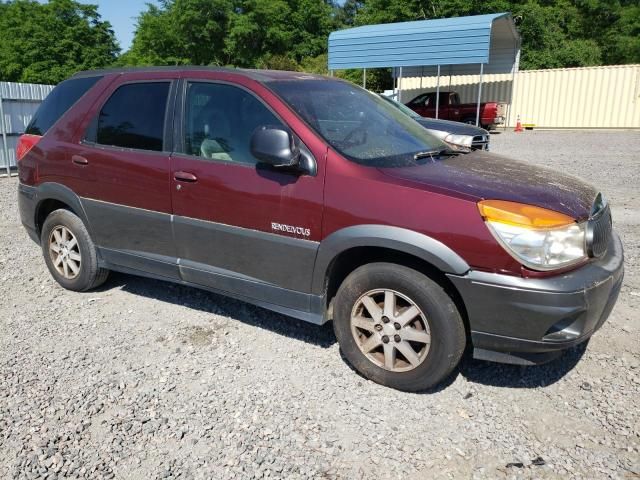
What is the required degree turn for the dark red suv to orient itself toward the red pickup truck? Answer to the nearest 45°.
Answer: approximately 135° to its left

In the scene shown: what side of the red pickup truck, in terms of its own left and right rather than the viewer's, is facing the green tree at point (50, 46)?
front

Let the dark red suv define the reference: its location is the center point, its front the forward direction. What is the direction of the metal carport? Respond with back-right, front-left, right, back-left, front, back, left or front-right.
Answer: back-left

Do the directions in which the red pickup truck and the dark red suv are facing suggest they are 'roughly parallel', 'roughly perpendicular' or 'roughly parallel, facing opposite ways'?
roughly parallel, facing opposite ways

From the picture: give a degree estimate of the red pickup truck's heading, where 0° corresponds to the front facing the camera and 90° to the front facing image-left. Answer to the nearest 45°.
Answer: approximately 135°

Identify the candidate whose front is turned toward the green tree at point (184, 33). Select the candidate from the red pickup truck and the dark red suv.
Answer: the red pickup truck

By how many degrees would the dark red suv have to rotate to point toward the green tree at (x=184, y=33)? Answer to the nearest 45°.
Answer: approximately 135° to its left

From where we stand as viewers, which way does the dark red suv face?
facing the viewer and to the right of the viewer

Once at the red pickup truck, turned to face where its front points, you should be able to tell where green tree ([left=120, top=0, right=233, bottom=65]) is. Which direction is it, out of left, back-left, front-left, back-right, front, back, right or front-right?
front
